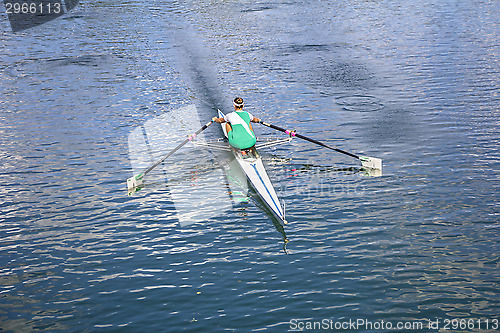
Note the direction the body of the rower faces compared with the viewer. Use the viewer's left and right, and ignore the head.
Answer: facing away from the viewer
